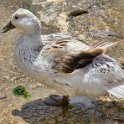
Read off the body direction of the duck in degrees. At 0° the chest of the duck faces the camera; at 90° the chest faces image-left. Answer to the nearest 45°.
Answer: approximately 90°
